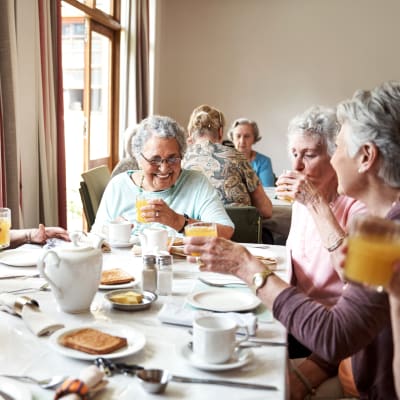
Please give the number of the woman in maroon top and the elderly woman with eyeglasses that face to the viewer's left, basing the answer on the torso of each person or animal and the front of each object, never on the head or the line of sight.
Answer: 1

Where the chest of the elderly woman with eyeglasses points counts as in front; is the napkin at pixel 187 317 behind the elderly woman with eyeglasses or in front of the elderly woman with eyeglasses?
in front

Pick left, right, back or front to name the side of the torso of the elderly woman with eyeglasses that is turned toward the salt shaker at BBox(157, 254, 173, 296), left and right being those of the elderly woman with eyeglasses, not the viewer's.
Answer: front

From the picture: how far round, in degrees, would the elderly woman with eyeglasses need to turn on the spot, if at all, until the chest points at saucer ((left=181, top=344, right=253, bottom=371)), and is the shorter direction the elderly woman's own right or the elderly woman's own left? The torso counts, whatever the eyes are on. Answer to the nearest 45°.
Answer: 0° — they already face it

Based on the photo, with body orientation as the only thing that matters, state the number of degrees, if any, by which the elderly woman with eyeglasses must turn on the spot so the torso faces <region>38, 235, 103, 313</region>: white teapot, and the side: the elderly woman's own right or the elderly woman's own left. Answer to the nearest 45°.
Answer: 0° — they already face it

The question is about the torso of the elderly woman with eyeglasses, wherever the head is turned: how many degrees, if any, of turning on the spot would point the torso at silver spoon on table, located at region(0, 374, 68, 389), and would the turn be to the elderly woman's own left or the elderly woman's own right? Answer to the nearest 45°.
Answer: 0° — they already face it

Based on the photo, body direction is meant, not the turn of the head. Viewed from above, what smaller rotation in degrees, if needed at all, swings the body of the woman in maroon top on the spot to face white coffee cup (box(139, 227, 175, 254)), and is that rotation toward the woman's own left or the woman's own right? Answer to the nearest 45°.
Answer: approximately 45° to the woman's own right

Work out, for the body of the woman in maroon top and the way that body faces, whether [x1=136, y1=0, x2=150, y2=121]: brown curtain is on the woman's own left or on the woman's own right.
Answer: on the woman's own right

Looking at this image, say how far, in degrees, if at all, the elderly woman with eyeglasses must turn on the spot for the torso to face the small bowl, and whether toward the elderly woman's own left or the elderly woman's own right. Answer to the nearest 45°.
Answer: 0° — they already face it

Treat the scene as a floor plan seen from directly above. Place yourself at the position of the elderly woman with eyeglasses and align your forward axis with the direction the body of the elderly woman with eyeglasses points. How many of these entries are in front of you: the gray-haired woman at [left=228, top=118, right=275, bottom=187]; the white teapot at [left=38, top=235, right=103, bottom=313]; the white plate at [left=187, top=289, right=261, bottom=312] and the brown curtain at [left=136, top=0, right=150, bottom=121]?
2

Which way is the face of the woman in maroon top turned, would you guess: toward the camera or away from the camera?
away from the camera

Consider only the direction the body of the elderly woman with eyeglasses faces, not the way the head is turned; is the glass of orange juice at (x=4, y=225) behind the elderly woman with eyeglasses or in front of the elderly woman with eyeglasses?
in front

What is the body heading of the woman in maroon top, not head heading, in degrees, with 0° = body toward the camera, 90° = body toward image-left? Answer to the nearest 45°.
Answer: approximately 90°

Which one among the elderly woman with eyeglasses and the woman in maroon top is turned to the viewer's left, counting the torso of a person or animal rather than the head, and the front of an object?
the woman in maroon top
